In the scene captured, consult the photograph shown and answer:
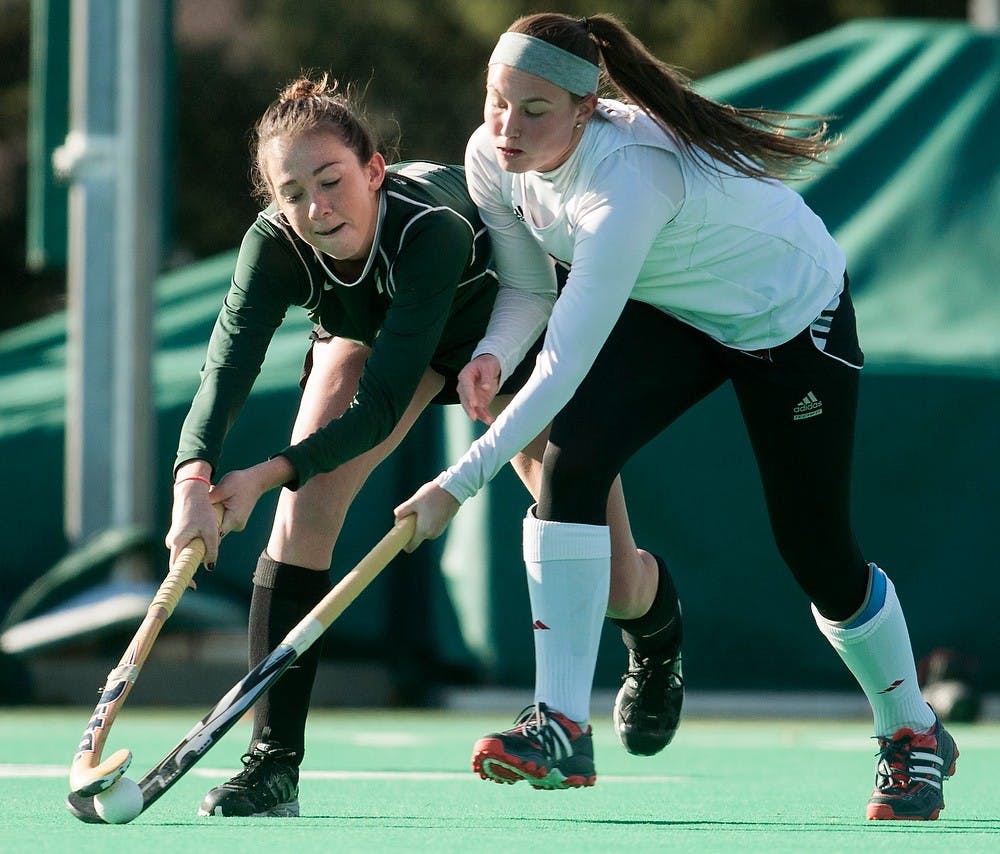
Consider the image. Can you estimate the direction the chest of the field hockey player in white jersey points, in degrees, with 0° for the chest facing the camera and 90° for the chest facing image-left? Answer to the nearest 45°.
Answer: approximately 45°
